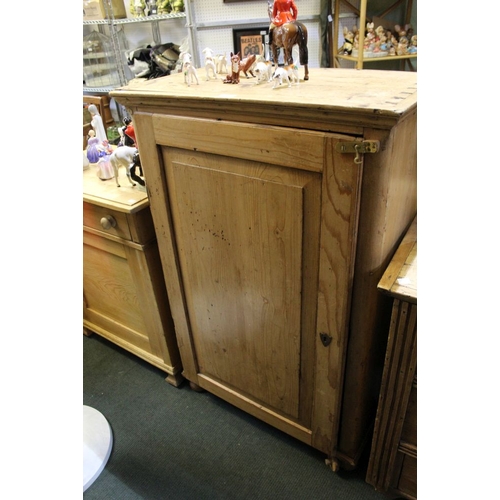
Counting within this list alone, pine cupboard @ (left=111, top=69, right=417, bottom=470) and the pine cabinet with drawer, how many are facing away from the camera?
0

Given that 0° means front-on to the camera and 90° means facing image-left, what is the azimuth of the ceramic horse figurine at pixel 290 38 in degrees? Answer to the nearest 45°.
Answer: approximately 135°

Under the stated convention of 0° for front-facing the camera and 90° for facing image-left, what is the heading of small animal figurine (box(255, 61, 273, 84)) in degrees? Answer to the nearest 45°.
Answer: approximately 45°

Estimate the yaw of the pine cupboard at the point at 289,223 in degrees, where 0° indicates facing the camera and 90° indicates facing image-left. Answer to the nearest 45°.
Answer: approximately 45°

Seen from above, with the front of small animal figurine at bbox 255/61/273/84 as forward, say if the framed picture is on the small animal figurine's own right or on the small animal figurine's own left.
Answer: on the small animal figurine's own right
